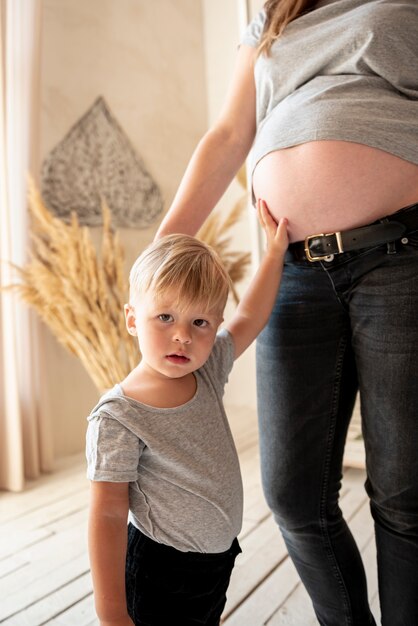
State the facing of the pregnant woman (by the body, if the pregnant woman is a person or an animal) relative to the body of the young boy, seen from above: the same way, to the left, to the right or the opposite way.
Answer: to the right

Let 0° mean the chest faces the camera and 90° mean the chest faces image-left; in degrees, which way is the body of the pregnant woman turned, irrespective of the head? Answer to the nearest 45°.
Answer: approximately 45°

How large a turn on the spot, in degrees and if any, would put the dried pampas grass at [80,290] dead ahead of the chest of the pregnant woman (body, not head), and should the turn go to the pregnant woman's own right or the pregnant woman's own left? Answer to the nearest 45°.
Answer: approximately 90° to the pregnant woman's own right

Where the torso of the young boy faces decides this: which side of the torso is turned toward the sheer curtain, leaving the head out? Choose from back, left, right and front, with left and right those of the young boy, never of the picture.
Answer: back

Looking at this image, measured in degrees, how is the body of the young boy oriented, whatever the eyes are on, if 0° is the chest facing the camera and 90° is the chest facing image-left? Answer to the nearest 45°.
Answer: approximately 315°

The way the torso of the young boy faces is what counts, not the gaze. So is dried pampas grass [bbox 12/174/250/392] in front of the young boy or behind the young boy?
behind
